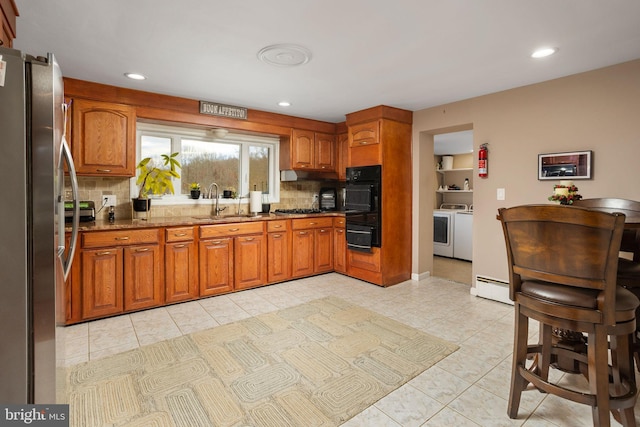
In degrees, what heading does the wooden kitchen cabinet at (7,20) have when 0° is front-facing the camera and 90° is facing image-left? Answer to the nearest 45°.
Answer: approximately 270°

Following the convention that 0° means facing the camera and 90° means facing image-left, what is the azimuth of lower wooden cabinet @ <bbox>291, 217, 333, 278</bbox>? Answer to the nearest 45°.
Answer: approximately 315°

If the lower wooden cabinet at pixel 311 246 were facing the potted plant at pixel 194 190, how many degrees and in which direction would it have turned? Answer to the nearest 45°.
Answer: approximately 135° to its right

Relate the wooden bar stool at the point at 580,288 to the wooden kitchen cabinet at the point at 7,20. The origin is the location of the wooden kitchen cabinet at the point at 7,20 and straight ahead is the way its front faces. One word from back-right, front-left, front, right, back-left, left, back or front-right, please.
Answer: front-right

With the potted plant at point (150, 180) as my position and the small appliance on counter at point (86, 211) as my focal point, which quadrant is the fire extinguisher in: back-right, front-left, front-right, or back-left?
back-left

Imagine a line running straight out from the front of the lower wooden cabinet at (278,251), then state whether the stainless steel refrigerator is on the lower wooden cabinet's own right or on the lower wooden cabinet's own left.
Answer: on the lower wooden cabinet's own right

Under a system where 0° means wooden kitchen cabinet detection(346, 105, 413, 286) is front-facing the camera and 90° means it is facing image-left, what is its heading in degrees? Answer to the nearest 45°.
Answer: approximately 45°

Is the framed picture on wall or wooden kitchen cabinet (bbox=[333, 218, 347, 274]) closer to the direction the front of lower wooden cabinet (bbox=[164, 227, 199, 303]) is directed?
the framed picture on wall

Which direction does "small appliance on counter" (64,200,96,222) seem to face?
toward the camera

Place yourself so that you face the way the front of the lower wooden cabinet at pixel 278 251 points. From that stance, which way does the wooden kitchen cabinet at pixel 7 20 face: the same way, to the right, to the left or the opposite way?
to the left

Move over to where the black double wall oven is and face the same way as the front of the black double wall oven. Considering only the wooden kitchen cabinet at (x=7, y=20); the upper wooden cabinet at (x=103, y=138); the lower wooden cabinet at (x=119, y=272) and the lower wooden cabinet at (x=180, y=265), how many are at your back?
0

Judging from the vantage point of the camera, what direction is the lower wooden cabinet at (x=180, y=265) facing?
facing the viewer

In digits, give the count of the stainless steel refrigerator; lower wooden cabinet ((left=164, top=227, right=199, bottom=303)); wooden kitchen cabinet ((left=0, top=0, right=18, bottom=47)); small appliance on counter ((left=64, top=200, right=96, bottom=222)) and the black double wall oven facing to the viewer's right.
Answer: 2

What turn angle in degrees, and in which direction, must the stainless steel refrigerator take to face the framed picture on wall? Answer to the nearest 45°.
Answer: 0° — it already faces it

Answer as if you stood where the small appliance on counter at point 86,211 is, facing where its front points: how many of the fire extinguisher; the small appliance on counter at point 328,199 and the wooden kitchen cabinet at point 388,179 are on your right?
0

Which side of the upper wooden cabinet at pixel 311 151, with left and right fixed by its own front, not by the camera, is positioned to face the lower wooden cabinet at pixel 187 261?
right

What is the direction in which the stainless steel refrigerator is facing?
to the viewer's right
